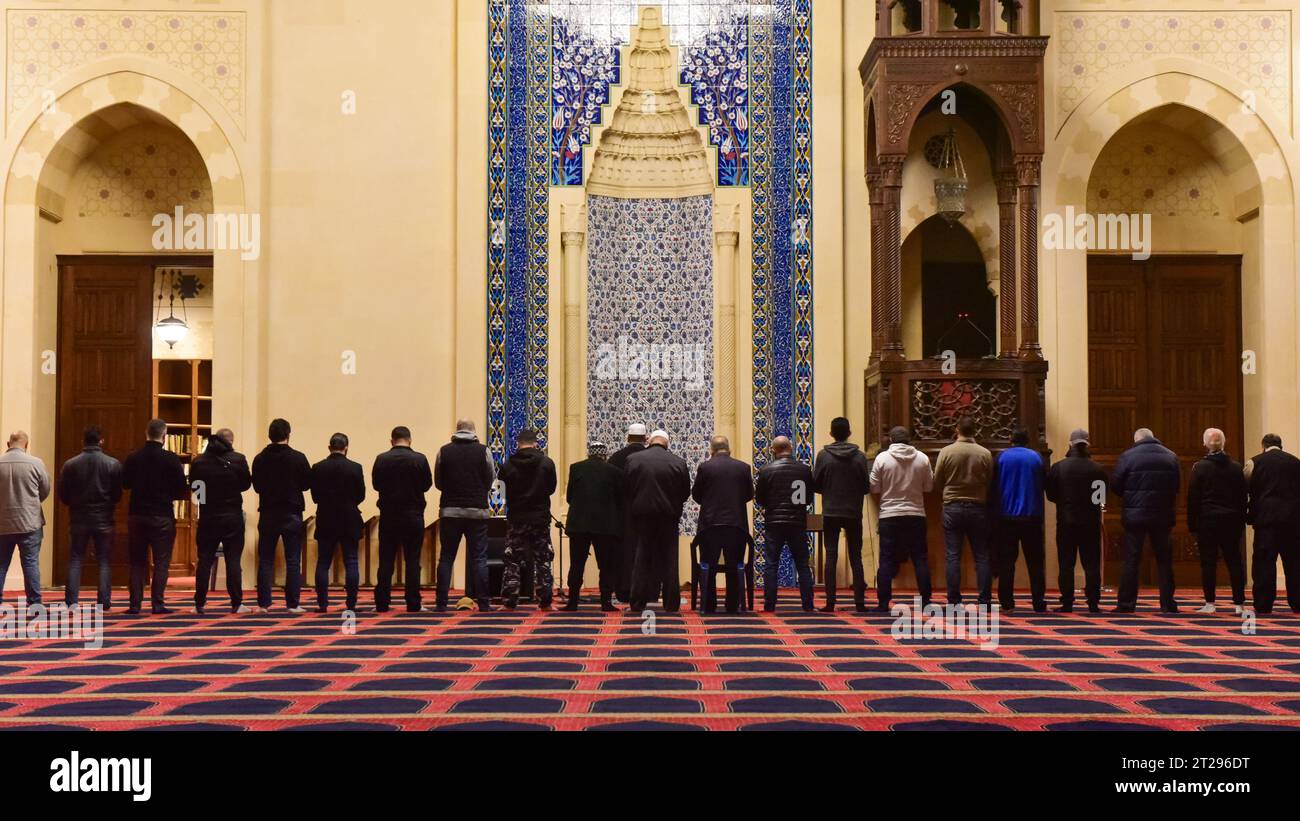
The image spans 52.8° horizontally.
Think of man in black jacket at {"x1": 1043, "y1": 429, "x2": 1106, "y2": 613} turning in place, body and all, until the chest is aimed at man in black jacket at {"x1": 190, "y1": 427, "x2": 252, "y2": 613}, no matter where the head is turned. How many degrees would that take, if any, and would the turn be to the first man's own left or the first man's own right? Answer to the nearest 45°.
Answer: approximately 90° to the first man's own left

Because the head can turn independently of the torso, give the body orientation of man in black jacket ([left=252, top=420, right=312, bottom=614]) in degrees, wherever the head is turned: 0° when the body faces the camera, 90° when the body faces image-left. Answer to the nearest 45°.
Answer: approximately 180°

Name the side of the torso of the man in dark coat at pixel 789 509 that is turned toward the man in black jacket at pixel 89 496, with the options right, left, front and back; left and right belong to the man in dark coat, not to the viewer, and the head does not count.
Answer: left

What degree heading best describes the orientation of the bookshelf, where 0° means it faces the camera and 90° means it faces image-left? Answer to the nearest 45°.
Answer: approximately 0°

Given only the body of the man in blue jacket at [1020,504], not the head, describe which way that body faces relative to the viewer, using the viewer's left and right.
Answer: facing away from the viewer

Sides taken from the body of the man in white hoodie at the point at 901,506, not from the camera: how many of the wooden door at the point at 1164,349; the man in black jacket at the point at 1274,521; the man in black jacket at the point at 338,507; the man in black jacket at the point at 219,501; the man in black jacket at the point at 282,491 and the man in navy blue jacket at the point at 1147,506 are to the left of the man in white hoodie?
3

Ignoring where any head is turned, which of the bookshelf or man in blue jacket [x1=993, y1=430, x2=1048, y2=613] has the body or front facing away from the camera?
the man in blue jacket

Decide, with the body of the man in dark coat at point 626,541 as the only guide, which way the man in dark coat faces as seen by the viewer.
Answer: away from the camera

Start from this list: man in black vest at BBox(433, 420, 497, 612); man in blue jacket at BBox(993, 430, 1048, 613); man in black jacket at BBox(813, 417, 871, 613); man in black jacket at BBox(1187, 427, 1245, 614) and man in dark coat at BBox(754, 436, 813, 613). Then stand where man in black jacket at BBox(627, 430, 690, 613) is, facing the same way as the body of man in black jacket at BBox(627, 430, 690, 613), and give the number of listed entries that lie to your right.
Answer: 4

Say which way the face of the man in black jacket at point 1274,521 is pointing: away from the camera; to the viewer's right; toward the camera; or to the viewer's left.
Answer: away from the camera

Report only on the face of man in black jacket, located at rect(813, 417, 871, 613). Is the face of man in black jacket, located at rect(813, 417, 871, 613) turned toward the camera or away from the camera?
away from the camera

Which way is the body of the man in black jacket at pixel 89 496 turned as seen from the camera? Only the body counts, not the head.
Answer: away from the camera

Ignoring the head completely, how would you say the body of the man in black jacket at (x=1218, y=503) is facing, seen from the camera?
away from the camera

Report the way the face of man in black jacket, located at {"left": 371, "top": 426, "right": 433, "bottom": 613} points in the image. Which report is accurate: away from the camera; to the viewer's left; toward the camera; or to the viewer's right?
away from the camera

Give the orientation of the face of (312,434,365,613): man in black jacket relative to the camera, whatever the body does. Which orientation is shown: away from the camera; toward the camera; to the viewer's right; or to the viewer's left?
away from the camera

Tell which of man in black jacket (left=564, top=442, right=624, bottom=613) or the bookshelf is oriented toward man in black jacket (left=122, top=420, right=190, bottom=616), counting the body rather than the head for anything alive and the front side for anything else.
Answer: the bookshelf

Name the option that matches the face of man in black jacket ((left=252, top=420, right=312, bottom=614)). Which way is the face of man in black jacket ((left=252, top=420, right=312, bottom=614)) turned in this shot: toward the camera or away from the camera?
away from the camera

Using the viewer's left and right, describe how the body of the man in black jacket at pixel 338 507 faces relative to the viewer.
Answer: facing away from the viewer
